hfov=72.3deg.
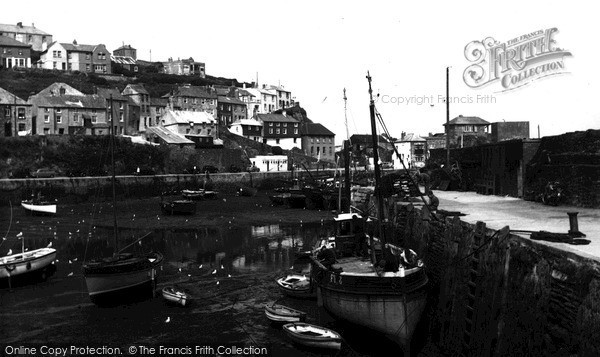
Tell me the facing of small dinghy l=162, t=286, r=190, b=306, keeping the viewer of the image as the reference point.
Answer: facing away from the viewer and to the left of the viewer

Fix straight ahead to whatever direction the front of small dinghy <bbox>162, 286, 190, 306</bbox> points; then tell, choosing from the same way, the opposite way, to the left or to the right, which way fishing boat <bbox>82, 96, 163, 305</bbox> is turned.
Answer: the same way

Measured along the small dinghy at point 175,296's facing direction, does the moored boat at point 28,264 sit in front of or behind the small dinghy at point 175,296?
in front

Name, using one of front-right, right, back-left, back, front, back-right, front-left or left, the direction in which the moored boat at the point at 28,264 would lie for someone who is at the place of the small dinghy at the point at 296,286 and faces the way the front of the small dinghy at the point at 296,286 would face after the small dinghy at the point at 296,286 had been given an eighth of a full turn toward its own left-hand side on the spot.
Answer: front-right

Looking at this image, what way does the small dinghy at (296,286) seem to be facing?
to the viewer's left

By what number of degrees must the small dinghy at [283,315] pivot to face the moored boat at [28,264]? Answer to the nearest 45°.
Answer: approximately 45° to its right

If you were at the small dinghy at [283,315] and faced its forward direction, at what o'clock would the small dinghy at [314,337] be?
the small dinghy at [314,337] is roughly at 8 o'clock from the small dinghy at [283,315].

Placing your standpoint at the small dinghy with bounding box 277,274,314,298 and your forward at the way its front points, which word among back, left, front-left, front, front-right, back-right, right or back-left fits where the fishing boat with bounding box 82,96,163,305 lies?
front

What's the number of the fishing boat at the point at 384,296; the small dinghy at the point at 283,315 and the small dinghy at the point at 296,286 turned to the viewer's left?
2

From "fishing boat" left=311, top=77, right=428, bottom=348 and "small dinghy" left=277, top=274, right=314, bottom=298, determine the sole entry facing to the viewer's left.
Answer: the small dinghy

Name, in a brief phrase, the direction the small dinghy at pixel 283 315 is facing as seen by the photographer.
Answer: facing to the left of the viewer

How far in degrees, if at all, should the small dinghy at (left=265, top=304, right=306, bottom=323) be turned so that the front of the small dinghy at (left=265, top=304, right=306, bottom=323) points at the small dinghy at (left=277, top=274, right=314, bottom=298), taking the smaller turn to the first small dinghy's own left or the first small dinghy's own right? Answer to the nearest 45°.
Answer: approximately 90° to the first small dinghy's own right
